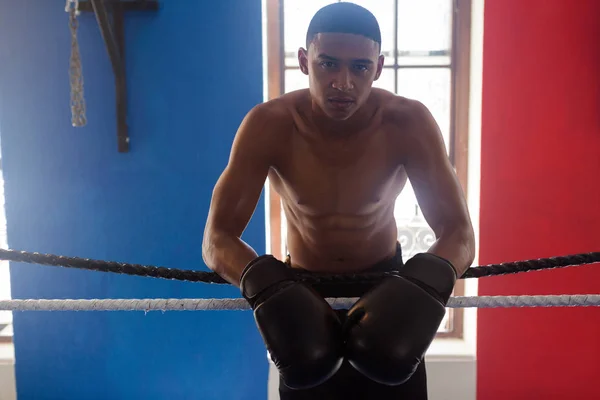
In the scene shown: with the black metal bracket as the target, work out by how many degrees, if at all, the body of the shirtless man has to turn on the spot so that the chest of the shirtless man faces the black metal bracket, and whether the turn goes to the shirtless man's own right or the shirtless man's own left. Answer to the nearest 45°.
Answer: approximately 135° to the shirtless man's own right

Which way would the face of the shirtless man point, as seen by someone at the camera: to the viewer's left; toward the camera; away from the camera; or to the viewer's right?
toward the camera

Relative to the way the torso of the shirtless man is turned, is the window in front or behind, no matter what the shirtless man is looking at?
behind

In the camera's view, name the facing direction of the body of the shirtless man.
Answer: toward the camera
